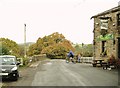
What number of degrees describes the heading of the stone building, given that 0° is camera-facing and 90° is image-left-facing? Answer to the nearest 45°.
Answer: approximately 45°

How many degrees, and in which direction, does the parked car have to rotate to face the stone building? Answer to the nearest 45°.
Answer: approximately 135° to its left

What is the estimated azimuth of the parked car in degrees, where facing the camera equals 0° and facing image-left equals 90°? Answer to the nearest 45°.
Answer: approximately 0°
